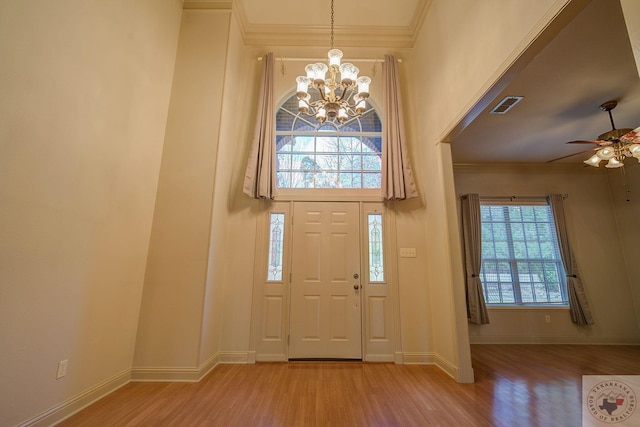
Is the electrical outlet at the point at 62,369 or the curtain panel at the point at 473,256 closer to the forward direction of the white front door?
the electrical outlet

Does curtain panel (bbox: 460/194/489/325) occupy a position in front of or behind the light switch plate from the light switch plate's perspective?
behind

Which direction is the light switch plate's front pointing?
toward the camera

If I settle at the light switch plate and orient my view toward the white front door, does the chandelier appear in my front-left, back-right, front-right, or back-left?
front-left

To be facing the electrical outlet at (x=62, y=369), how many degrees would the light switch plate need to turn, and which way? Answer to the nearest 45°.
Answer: approximately 45° to its right

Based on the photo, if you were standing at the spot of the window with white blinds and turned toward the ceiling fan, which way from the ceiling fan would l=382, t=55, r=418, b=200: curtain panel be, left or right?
right

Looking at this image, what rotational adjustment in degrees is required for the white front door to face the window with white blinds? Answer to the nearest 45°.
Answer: approximately 90° to its left

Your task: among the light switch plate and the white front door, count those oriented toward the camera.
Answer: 2

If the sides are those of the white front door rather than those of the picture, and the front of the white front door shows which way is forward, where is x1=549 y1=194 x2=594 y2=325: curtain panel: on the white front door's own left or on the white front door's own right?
on the white front door's own left

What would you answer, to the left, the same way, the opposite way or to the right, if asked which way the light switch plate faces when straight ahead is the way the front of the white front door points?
the same way

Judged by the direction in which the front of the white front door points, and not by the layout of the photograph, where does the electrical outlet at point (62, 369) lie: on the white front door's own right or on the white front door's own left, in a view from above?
on the white front door's own right

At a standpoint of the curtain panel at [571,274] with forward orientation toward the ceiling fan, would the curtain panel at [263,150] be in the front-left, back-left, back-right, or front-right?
front-right

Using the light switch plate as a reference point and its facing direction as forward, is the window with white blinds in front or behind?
behind

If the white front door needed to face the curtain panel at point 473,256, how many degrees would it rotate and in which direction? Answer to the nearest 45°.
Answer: approximately 135° to its left

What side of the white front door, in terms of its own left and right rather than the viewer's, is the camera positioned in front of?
front
